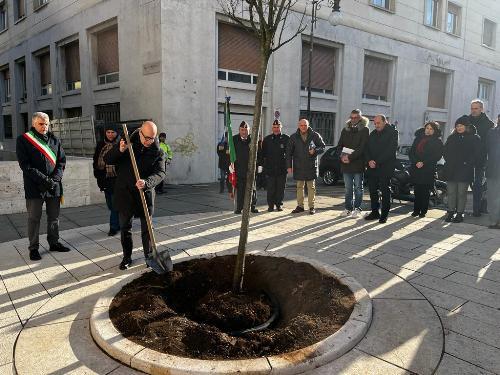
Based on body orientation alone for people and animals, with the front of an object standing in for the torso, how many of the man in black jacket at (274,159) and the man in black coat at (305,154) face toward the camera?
2

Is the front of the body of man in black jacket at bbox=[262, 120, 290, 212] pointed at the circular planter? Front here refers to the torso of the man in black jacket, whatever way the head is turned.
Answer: yes

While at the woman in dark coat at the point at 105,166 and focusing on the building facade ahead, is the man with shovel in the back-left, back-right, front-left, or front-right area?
back-right

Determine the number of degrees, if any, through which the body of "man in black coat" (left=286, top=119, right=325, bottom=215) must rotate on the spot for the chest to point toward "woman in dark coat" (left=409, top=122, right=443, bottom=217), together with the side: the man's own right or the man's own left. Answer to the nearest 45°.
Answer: approximately 90° to the man's own left

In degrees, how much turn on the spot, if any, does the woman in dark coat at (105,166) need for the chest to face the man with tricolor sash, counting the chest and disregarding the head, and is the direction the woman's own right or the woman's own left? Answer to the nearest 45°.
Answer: approximately 90° to the woman's own right

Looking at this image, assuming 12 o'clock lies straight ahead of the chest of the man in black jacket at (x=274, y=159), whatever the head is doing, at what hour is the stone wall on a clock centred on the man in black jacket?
The stone wall is roughly at 3 o'clock from the man in black jacket.

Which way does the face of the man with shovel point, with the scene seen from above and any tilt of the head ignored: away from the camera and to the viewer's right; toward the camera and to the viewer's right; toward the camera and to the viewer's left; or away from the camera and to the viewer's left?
toward the camera and to the viewer's right
